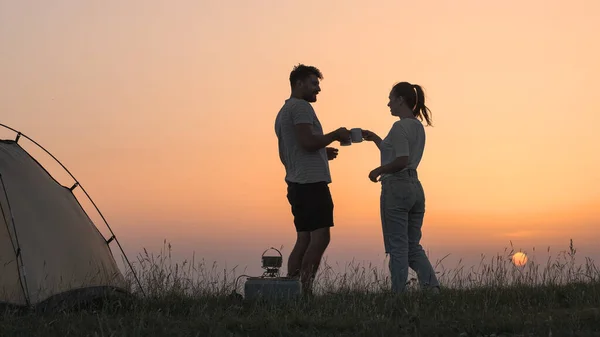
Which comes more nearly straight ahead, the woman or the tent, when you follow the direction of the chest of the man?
the woman

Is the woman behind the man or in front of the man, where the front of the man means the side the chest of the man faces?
in front

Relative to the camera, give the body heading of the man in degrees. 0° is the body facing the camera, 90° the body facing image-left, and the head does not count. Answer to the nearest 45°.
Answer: approximately 270°

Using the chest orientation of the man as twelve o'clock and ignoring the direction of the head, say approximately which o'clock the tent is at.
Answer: The tent is roughly at 6 o'clock from the man.

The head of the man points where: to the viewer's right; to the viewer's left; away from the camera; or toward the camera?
to the viewer's right

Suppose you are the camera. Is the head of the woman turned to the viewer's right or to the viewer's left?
to the viewer's left
